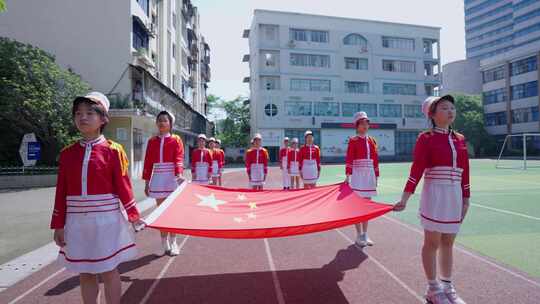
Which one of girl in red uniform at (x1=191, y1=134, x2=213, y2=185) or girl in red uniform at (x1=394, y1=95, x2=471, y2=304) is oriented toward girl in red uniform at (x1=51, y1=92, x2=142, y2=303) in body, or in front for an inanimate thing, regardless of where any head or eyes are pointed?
girl in red uniform at (x1=191, y1=134, x2=213, y2=185)

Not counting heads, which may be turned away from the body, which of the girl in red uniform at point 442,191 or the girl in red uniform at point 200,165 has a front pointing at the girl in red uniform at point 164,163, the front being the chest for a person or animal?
the girl in red uniform at point 200,165

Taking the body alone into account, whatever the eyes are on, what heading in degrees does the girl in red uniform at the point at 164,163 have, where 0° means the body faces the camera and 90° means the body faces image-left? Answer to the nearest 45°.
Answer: approximately 0°

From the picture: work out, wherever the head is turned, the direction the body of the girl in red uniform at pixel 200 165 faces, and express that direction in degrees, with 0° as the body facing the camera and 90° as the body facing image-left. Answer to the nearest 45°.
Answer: approximately 0°

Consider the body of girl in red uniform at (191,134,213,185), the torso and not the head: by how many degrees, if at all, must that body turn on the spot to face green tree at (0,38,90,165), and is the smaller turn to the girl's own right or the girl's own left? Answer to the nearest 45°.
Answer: approximately 135° to the girl's own right

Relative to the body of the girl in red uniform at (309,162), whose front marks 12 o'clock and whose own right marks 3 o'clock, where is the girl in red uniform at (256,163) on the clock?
the girl in red uniform at (256,163) is roughly at 3 o'clock from the girl in red uniform at (309,162).

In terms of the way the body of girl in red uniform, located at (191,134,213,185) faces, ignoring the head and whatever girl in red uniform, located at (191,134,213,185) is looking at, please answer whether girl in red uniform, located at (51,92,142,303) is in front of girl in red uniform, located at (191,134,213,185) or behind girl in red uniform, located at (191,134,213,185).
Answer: in front

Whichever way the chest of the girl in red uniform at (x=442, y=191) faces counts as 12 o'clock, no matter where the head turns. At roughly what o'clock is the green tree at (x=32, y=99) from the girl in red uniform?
The green tree is roughly at 5 o'clock from the girl in red uniform.

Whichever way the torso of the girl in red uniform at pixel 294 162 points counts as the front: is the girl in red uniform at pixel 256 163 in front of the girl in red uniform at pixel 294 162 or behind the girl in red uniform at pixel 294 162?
in front

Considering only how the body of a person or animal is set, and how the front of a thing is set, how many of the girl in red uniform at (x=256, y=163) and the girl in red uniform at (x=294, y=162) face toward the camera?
2

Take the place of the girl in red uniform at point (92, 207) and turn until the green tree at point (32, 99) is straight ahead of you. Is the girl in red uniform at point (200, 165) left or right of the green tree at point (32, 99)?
right

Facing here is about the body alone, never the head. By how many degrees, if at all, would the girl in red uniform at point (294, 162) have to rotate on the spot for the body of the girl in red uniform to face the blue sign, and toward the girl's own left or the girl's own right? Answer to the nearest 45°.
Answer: approximately 90° to the girl's own right

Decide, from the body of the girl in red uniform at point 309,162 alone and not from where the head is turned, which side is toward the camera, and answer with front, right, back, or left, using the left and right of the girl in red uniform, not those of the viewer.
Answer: front
